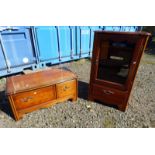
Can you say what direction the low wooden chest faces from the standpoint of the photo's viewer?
facing the viewer and to the right of the viewer

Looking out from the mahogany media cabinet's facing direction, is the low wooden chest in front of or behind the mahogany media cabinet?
in front

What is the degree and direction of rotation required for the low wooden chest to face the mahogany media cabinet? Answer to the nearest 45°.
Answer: approximately 45° to its left

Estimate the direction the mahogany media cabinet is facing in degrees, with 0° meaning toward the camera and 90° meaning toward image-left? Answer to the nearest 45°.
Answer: approximately 45°

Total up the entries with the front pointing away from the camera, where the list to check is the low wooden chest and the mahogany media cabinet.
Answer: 0
